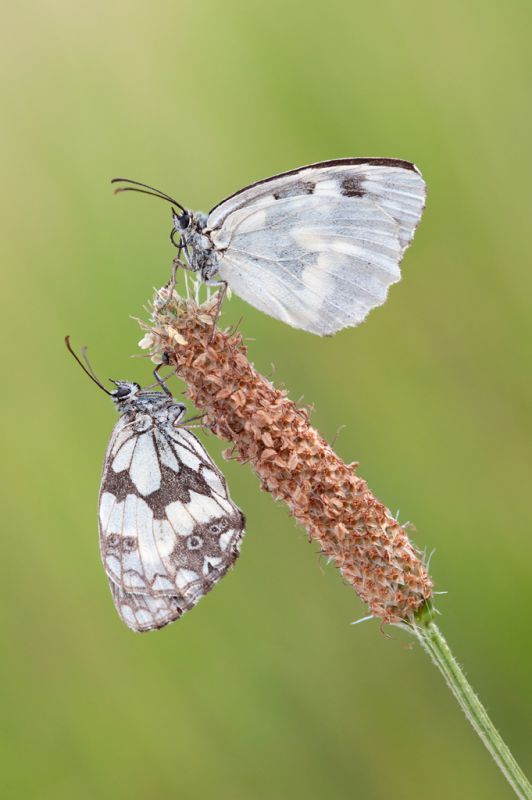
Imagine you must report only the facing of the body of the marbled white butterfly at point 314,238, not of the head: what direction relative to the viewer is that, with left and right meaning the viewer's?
facing to the left of the viewer

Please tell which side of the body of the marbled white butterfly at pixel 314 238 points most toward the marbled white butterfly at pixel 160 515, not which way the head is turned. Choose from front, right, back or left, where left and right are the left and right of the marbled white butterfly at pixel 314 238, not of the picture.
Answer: front
